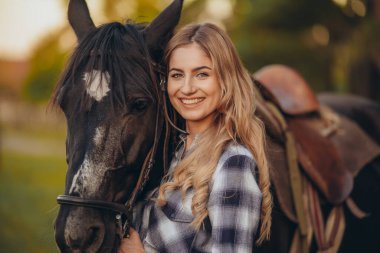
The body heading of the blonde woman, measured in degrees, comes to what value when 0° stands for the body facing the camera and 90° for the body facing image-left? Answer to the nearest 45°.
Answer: approximately 45°

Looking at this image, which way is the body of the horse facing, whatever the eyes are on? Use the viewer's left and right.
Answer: facing the viewer and to the left of the viewer

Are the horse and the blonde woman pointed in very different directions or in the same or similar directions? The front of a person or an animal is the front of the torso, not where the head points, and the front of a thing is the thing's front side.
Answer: same or similar directions

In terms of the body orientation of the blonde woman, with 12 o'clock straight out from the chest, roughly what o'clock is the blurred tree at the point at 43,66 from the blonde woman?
The blurred tree is roughly at 4 o'clock from the blonde woman.

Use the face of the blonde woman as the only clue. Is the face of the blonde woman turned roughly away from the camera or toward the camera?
toward the camera

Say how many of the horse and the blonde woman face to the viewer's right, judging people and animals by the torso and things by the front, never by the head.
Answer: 0

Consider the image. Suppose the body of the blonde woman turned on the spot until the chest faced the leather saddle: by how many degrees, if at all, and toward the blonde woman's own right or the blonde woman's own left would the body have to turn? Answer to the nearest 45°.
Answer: approximately 180°

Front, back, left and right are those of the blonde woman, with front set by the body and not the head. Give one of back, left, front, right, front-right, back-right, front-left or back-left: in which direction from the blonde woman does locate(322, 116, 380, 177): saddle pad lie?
back
